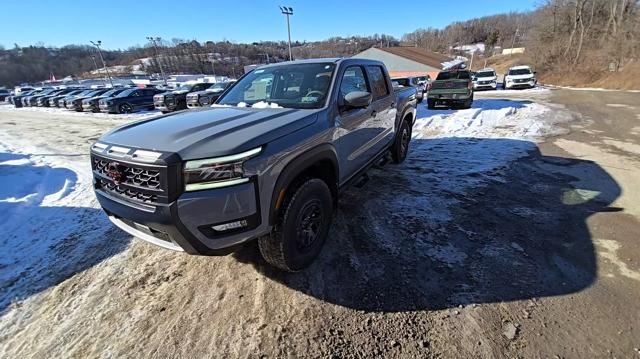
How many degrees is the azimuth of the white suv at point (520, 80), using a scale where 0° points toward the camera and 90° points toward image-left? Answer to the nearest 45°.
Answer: approximately 0°

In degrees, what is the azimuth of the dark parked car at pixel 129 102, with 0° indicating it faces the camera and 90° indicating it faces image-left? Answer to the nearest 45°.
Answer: approximately 45°

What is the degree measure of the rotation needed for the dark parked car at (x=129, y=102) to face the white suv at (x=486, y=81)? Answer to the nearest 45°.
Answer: approximately 135° to its left

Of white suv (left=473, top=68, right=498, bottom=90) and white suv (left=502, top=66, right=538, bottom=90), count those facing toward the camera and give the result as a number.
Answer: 2

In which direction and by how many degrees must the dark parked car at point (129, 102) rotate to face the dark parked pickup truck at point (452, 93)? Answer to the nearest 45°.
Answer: approximately 90° to its left

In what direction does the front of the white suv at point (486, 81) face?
toward the camera

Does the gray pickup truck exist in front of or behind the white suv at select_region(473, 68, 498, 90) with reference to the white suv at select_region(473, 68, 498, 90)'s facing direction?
in front

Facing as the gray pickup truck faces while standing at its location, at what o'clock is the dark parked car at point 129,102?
The dark parked car is roughly at 4 o'clock from the gray pickup truck.

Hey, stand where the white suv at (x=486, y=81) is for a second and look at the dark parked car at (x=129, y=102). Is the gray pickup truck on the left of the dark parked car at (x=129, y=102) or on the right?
left

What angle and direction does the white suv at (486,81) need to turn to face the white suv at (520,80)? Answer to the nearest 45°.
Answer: approximately 90° to its left

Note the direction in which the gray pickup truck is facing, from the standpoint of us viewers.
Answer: facing the viewer and to the left of the viewer
